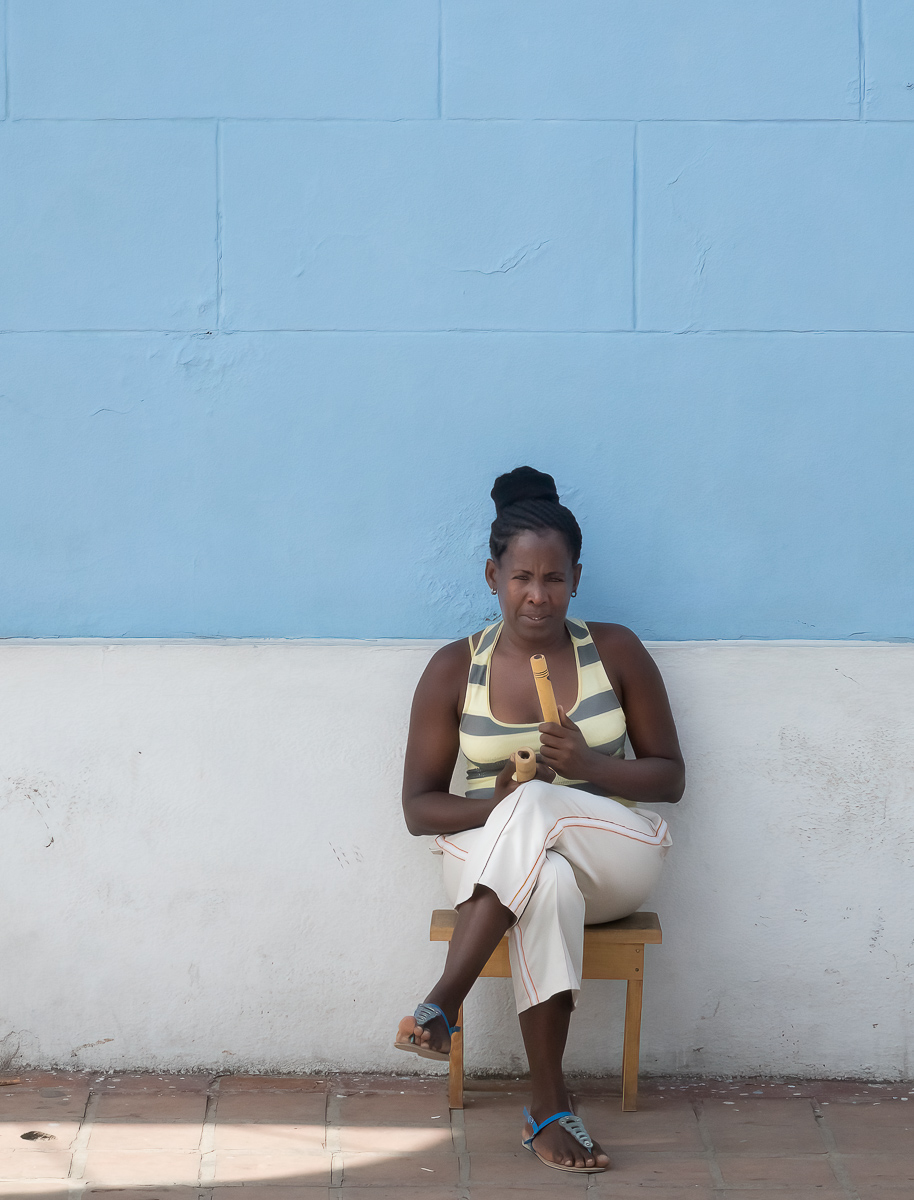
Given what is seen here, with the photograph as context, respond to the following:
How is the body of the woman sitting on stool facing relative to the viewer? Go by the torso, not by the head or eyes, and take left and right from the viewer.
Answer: facing the viewer
